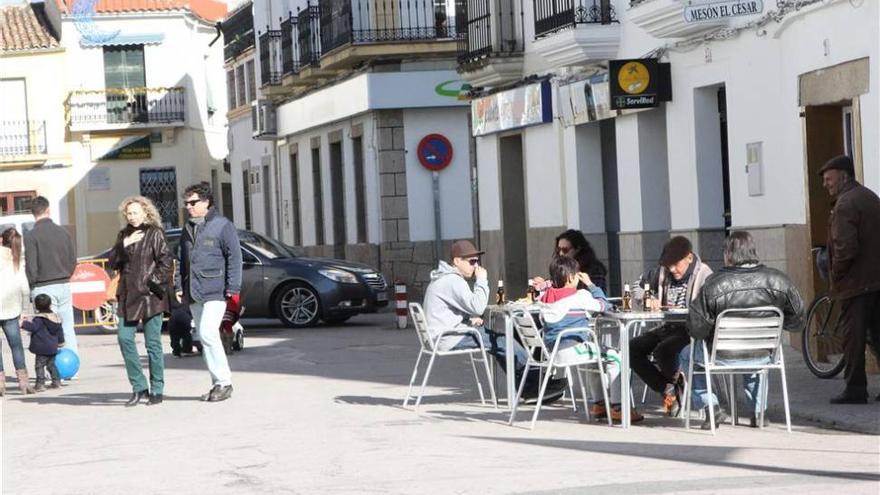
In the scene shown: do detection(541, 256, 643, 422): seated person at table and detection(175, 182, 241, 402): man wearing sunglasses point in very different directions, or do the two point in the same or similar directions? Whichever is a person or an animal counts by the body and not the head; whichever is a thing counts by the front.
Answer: very different directions

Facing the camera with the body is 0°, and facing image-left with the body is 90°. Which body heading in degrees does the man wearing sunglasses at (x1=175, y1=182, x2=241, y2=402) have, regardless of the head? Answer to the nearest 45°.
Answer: approximately 45°

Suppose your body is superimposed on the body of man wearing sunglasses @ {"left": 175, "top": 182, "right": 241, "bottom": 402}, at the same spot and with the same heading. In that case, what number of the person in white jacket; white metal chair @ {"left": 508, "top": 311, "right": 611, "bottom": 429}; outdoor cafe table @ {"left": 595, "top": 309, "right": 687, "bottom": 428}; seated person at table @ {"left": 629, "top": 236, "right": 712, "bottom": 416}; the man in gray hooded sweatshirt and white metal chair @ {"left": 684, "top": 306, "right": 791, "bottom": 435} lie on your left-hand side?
5

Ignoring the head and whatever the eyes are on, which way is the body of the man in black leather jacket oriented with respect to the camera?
away from the camera

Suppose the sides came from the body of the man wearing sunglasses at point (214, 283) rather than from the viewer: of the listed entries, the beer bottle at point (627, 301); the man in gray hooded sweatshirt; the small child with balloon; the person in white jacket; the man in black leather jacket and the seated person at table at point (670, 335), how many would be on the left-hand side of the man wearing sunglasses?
4
